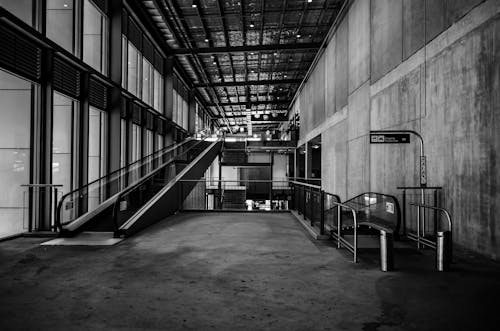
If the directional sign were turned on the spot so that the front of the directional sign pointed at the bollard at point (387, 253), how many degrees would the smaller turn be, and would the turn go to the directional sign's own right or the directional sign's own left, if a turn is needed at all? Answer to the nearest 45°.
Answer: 0° — it already faces it

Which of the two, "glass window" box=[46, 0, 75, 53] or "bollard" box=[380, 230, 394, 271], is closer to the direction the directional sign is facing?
the bollard

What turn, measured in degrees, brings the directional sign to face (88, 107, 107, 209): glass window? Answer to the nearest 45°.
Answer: approximately 90° to its right

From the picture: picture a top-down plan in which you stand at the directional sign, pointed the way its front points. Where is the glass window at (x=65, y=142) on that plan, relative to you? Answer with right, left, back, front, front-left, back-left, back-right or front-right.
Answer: right

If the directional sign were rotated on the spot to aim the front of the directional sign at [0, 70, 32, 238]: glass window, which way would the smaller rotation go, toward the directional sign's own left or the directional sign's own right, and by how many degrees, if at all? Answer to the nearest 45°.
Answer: approximately 90° to the directional sign's own right

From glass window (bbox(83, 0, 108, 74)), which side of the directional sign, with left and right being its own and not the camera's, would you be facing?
right

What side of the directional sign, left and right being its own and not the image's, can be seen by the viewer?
front

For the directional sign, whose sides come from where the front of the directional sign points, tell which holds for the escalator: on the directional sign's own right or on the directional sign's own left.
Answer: on the directional sign's own right
